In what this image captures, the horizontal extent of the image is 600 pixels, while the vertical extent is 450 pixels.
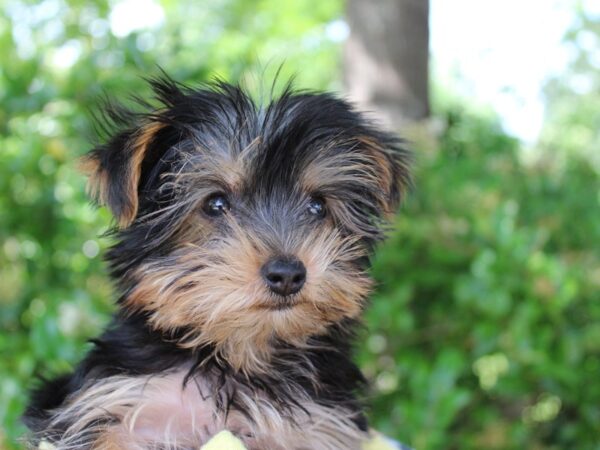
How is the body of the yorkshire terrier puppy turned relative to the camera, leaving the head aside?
toward the camera

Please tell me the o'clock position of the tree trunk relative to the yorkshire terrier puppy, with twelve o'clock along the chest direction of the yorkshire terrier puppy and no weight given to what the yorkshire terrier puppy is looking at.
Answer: The tree trunk is roughly at 7 o'clock from the yorkshire terrier puppy.
